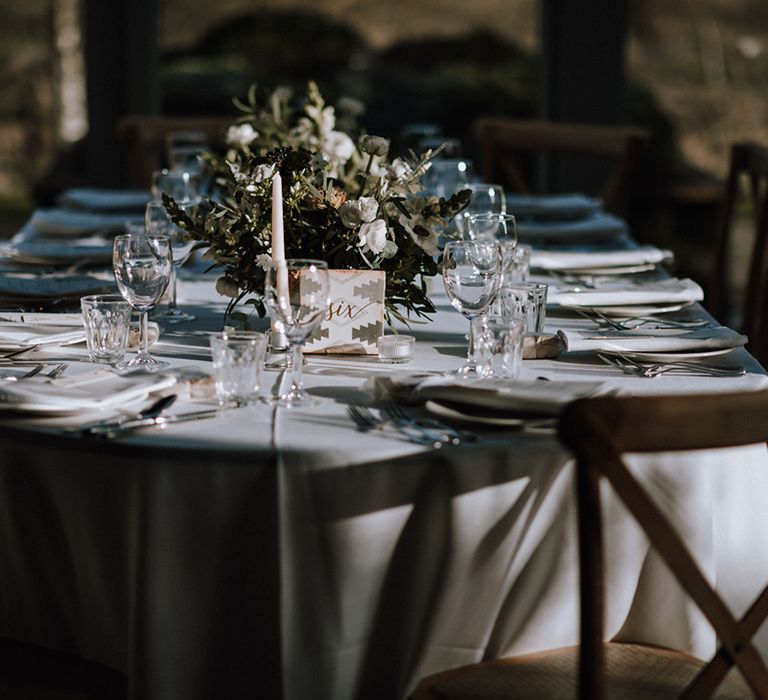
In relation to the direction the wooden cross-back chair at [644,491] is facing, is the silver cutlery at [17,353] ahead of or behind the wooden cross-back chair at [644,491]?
ahead

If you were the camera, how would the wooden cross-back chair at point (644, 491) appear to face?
facing away from the viewer and to the left of the viewer

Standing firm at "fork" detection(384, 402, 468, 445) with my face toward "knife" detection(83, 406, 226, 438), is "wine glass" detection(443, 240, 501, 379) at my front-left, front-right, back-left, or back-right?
back-right

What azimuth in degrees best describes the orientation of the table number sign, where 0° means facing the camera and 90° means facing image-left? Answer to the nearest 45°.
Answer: approximately 0°

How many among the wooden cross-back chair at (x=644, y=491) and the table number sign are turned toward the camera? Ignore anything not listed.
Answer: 1

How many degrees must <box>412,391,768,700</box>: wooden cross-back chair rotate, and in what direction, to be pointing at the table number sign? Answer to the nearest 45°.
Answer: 0° — it already faces it
